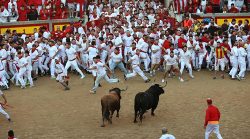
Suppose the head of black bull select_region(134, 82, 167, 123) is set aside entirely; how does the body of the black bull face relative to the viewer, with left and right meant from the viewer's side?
facing away from the viewer and to the right of the viewer

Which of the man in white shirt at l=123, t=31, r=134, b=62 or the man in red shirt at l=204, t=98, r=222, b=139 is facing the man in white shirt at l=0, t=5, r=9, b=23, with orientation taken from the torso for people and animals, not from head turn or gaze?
the man in red shirt

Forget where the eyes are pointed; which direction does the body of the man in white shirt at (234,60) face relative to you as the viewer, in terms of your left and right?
facing to the left of the viewer

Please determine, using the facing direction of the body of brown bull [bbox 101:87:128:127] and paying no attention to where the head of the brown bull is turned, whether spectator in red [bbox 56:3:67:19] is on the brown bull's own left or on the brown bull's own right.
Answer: on the brown bull's own left

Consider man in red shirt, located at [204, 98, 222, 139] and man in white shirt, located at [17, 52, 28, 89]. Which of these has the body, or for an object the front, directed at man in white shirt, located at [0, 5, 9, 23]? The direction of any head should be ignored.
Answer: the man in red shirt

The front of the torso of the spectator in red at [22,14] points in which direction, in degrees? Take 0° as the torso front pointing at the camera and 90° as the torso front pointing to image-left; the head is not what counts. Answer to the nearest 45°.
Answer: approximately 0°

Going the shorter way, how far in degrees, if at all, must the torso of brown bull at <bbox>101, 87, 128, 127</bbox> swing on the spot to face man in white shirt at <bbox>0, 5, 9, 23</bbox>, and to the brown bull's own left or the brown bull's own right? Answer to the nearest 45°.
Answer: approximately 90° to the brown bull's own left

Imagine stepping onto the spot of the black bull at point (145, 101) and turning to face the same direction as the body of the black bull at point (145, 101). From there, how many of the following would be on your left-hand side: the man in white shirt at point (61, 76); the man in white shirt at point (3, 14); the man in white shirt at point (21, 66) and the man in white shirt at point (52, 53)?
4

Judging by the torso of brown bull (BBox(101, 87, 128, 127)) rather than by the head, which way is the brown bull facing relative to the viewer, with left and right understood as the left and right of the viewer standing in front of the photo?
facing away from the viewer and to the right of the viewer
